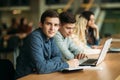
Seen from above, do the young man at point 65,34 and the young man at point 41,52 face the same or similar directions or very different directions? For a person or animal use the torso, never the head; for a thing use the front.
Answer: same or similar directions

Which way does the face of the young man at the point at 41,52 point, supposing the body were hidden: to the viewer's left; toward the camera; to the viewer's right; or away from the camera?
toward the camera

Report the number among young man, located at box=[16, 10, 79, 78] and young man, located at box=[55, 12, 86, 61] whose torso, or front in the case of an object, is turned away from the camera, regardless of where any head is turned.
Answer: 0

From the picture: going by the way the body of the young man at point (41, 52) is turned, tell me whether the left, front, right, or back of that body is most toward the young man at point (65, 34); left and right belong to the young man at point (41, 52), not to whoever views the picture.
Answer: left

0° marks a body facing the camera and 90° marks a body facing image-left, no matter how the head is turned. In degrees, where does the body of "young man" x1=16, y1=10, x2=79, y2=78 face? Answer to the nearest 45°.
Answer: approximately 315°

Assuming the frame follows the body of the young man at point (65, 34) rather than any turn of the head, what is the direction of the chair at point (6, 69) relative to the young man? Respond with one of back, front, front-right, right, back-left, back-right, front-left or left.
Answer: right

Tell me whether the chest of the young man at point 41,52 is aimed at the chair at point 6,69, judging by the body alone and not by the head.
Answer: no

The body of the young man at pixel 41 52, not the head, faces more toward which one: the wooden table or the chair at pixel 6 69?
the wooden table

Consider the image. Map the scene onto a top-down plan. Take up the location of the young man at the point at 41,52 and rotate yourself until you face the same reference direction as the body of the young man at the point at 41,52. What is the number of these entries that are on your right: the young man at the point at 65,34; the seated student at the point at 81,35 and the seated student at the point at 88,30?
0

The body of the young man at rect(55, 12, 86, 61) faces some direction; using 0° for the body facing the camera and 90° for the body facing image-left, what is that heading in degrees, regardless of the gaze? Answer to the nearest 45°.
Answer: approximately 315°

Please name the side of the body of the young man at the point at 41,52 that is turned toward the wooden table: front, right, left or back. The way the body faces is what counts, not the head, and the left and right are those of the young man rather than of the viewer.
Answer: front
